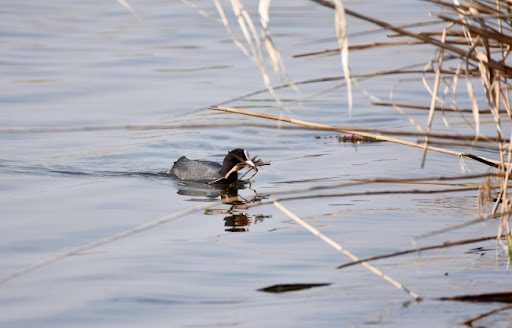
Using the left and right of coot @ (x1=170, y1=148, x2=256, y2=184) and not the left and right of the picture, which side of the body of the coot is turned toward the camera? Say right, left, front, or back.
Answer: right
